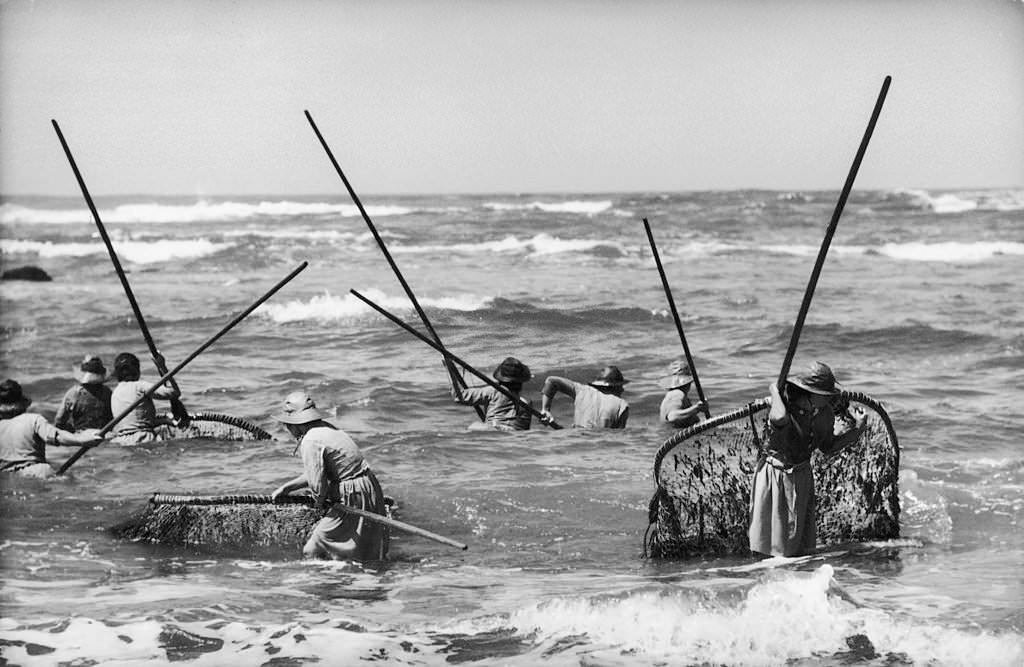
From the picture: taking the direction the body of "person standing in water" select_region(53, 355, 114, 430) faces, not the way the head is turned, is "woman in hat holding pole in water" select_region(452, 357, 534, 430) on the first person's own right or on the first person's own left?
on the first person's own right

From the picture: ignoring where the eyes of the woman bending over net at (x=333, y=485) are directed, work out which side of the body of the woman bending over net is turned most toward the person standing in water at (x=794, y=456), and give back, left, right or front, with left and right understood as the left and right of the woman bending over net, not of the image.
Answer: back

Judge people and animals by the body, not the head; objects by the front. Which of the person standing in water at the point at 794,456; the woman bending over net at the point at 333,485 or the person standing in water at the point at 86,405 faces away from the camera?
the person standing in water at the point at 86,405

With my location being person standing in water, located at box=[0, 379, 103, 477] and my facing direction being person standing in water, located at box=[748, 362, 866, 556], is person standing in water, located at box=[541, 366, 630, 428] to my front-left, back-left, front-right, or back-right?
front-left

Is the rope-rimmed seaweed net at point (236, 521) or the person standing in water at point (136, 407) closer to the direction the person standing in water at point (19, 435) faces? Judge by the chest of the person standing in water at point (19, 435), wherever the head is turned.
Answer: the person standing in water

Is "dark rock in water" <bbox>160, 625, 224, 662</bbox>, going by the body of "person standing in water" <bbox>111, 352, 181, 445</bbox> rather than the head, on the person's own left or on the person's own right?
on the person's own right

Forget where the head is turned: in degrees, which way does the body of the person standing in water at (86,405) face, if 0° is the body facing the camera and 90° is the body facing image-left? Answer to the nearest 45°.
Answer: approximately 180°

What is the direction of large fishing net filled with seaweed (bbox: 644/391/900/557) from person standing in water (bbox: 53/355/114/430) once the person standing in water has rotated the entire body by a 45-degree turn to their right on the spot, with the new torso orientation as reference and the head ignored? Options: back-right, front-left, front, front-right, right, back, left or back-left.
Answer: right

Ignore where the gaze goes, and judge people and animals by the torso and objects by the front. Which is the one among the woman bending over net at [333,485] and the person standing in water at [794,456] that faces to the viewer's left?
the woman bending over net

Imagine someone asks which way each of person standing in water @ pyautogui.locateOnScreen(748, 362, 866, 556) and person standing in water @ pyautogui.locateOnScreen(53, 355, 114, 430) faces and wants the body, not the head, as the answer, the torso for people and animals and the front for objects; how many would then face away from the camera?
1

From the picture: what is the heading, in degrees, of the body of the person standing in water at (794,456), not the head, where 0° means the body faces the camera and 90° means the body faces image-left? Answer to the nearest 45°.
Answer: approximately 315°

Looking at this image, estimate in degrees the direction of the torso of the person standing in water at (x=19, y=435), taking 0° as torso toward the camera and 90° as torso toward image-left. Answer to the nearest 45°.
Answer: approximately 225°

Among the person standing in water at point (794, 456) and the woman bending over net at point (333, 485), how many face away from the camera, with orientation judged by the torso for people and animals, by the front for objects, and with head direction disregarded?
0

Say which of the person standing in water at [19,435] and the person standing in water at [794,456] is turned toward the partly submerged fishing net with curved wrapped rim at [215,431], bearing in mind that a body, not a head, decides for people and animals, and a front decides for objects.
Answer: the person standing in water at [19,435]

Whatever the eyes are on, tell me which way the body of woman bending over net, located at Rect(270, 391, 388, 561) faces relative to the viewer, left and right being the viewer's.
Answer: facing to the left of the viewer

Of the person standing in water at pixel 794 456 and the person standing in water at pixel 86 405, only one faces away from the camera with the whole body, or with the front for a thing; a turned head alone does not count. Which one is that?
the person standing in water at pixel 86 405

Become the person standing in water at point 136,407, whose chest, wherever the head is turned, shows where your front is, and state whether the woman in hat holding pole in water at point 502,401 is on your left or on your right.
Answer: on your right
